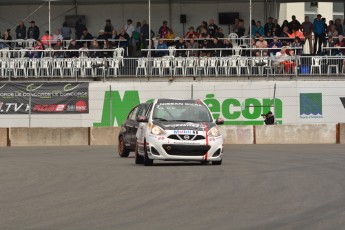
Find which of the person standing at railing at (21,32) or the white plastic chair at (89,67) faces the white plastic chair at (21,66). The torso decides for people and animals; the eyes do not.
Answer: the person standing at railing

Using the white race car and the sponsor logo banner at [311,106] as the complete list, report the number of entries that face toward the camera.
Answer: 2

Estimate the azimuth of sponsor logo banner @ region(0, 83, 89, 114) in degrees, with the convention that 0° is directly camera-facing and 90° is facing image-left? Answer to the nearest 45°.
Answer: approximately 0°

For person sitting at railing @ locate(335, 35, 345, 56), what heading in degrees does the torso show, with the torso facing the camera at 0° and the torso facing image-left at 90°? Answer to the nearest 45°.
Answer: approximately 0°

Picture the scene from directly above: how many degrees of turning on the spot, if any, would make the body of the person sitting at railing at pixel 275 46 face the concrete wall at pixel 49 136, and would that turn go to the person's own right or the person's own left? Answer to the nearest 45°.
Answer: approximately 45° to the person's own right

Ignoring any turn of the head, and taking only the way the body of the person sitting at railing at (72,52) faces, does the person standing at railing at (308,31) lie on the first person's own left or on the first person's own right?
on the first person's own left

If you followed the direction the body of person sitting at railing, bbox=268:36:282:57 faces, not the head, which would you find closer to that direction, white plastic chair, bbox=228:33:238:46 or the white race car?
the white race car
